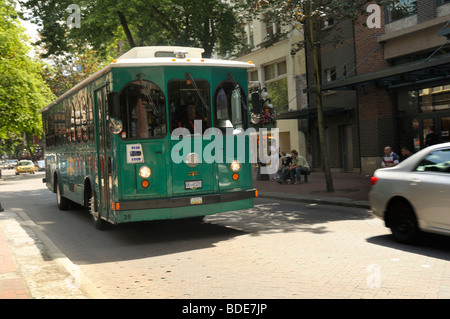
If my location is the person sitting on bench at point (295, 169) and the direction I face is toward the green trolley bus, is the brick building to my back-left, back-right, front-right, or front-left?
back-left

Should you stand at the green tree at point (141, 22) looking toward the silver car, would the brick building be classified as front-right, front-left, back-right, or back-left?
front-left

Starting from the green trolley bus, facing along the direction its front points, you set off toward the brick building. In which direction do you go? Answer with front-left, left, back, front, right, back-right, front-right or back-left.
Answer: left

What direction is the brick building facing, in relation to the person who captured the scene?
facing the viewer and to the left of the viewer

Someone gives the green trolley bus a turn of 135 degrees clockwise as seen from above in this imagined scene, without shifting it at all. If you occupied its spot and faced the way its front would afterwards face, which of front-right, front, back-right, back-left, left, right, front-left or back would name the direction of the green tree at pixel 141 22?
right

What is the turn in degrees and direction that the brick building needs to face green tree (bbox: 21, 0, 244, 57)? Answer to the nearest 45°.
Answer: approximately 45° to its right

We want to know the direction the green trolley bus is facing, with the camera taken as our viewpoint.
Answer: facing the viewer and to the right of the viewer

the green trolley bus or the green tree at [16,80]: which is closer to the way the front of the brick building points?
the green trolley bus

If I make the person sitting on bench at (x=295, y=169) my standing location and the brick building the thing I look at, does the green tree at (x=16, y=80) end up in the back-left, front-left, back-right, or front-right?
back-left

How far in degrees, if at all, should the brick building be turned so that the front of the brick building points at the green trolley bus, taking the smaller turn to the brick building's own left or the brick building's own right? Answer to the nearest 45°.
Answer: approximately 45° to the brick building's own left

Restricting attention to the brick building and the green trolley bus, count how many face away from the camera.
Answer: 0

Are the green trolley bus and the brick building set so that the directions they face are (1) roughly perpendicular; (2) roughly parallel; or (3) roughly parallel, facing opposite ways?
roughly perpendicular

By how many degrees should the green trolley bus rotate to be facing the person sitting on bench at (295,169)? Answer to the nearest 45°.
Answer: approximately 90° to its left
